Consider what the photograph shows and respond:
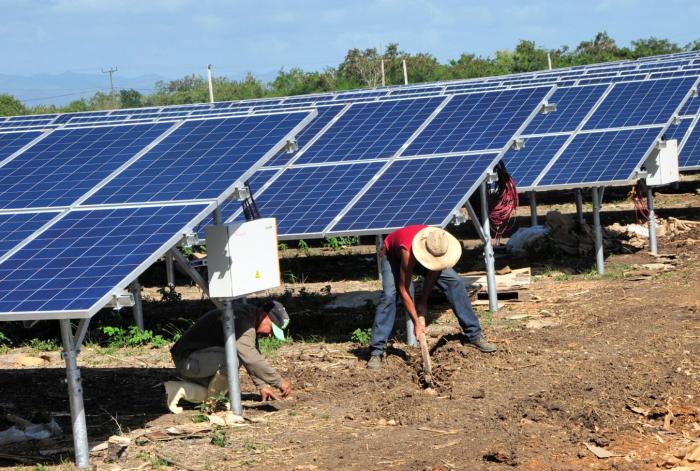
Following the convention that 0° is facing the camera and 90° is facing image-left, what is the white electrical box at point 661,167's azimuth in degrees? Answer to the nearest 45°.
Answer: approximately 315°

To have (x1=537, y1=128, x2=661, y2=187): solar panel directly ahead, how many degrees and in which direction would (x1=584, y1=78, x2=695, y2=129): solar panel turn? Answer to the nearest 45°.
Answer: approximately 45° to its left

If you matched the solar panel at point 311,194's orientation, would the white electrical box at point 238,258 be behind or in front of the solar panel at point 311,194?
in front

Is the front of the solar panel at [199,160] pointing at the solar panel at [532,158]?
no

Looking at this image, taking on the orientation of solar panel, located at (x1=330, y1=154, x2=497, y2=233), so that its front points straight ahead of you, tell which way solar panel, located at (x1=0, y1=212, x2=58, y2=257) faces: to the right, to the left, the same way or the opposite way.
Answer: the same way

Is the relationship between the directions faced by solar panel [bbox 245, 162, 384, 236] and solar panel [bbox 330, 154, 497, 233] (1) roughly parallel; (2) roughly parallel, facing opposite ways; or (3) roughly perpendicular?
roughly parallel

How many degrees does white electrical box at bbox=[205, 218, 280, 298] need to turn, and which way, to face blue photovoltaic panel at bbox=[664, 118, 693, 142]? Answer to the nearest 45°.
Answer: approximately 90° to its left

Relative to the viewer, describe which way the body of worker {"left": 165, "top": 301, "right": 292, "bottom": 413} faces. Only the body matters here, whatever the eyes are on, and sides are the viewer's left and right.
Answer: facing to the right of the viewer

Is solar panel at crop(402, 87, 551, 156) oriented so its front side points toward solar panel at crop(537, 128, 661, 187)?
no

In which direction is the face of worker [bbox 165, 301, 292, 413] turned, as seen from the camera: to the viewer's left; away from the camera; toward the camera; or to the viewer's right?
to the viewer's right

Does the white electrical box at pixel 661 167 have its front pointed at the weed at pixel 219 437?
no

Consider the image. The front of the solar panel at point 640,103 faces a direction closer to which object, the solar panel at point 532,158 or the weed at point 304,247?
the solar panel
